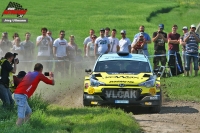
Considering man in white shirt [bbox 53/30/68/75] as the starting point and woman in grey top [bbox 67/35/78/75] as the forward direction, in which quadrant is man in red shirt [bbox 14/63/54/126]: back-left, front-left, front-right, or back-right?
back-right

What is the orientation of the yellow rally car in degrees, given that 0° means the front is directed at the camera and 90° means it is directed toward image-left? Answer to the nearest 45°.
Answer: approximately 0°

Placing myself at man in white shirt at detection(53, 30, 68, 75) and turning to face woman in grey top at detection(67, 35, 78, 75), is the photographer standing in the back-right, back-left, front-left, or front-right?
back-right

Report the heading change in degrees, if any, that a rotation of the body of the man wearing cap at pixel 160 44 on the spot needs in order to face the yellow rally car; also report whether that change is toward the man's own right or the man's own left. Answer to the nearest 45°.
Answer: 0° — they already face it

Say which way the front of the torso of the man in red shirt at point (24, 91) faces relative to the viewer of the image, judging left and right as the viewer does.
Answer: facing away from the viewer and to the right of the viewer

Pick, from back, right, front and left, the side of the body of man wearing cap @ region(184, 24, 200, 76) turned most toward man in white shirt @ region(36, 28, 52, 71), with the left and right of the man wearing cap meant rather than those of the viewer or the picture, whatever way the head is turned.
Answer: right

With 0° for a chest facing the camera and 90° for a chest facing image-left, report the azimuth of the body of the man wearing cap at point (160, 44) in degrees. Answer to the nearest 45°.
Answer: approximately 0°

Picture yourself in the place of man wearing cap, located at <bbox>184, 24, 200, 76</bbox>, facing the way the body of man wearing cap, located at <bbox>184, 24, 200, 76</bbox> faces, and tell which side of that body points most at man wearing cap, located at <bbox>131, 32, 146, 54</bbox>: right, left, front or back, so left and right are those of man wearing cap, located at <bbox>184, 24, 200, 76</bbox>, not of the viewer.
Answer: right

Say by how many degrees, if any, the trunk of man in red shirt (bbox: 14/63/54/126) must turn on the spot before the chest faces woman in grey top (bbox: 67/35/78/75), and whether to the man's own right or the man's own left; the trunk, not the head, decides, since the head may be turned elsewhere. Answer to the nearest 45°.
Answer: approximately 45° to the man's own left
